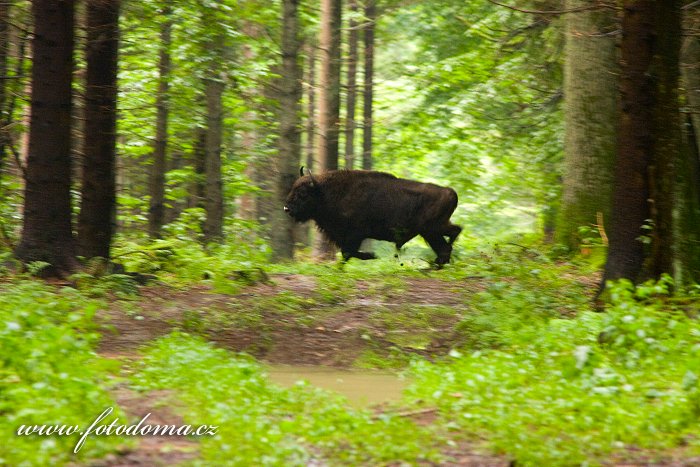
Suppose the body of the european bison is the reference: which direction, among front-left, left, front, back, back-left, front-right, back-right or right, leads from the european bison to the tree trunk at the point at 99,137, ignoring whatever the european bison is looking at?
front-left

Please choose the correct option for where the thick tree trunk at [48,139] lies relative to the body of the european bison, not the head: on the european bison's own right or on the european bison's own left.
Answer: on the european bison's own left

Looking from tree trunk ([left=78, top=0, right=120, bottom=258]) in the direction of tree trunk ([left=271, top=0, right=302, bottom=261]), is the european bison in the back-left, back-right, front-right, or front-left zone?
front-right

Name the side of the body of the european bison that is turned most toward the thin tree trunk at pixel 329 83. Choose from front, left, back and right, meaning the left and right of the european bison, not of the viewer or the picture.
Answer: right

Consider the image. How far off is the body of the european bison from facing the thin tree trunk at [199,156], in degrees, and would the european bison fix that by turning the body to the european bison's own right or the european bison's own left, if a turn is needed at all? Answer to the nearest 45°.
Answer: approximately 45° to the european bison's own right

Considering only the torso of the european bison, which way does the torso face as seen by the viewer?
to the viewer's left

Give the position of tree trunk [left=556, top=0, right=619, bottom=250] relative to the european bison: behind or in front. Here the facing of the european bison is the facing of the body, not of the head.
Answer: behind

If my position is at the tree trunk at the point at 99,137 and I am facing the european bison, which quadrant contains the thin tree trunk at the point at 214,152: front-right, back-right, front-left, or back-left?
front-left

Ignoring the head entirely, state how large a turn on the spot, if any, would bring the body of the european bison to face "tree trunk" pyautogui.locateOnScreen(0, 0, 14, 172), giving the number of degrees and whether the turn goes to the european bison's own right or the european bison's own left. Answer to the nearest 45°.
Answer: approximately 45° to the european bison's own left
